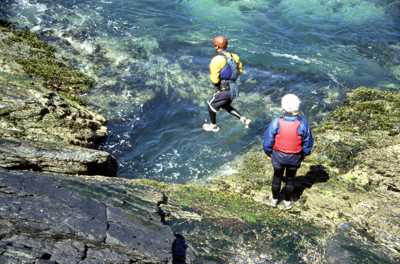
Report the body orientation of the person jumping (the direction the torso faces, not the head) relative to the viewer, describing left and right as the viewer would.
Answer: facing away from the viewer and to the left of the viewer

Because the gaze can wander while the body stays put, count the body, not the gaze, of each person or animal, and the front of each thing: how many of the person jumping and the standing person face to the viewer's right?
0

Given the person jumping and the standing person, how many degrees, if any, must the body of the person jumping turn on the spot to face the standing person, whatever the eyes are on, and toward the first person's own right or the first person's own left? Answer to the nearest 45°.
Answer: approximately 135° to the first person's own left

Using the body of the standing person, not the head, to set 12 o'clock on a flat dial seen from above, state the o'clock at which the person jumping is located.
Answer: The person jumping is roughly at 11 o'clock from the standing person.

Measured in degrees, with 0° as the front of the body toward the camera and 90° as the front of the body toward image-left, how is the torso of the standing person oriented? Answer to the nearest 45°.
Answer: approximately 180°
